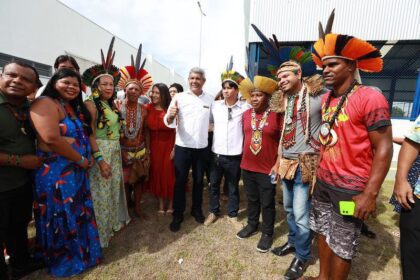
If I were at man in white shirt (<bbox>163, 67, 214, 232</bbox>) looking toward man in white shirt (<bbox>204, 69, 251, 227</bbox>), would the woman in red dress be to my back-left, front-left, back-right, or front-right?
back-left

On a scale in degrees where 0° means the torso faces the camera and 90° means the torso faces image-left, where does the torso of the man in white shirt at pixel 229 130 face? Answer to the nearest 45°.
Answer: approximately 0°

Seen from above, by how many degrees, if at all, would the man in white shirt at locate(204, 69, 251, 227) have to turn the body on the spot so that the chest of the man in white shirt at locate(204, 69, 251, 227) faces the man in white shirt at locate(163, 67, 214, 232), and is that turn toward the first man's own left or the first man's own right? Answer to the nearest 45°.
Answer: approximately 90° to the first man's own right

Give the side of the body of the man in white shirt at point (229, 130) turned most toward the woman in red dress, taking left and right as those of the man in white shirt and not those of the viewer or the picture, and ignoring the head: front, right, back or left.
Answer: right
